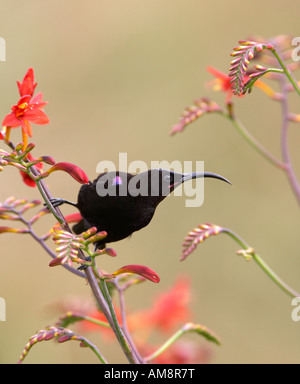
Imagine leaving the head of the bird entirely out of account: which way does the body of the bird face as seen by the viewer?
to the viewer's right
